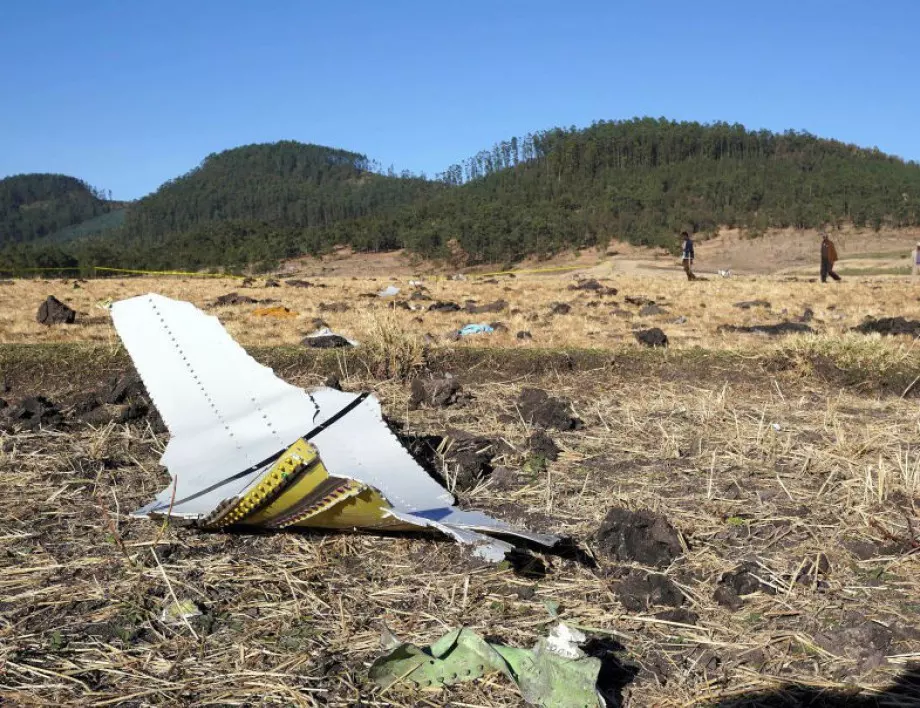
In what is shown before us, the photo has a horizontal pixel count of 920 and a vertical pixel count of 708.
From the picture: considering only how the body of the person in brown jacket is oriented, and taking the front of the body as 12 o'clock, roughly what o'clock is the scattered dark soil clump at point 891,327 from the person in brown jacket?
The scattered dark soil clump is roughly at 9 o'clock from the person in brown jacket.

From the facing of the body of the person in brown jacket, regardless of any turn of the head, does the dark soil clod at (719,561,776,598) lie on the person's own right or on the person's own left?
on the person's own left
